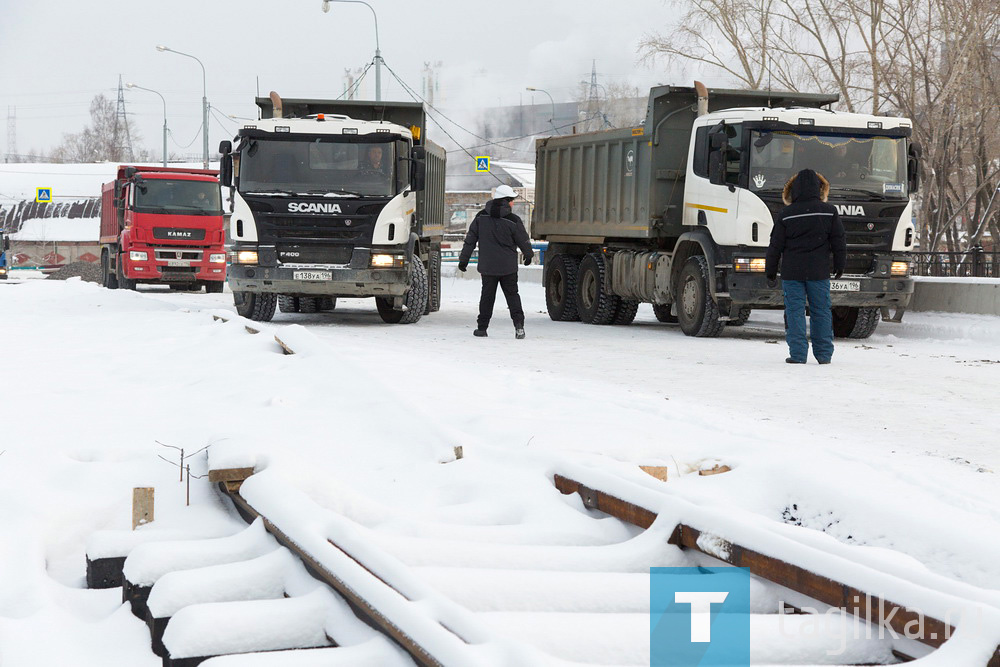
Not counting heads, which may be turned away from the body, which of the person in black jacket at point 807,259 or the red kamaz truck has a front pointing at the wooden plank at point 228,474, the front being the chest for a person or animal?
the red kamaz truck

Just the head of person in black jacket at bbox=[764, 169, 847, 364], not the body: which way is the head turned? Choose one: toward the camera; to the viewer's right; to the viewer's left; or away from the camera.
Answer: away from the camera

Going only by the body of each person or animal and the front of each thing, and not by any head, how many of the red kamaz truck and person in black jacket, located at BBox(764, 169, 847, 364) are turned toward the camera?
1

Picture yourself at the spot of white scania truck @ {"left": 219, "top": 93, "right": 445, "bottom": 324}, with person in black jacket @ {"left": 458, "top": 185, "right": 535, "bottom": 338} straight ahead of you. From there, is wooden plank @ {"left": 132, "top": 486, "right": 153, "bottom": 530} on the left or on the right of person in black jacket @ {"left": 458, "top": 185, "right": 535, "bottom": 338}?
right

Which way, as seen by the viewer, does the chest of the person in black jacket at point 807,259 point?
away from the camera

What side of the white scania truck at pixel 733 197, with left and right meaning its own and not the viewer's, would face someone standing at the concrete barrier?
left

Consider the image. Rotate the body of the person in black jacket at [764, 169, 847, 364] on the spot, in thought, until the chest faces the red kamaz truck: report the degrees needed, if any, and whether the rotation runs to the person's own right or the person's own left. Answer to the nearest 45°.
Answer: approximately 45° to the person's own left

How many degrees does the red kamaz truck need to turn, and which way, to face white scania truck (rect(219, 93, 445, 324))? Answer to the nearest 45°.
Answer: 0° — it already faces it
